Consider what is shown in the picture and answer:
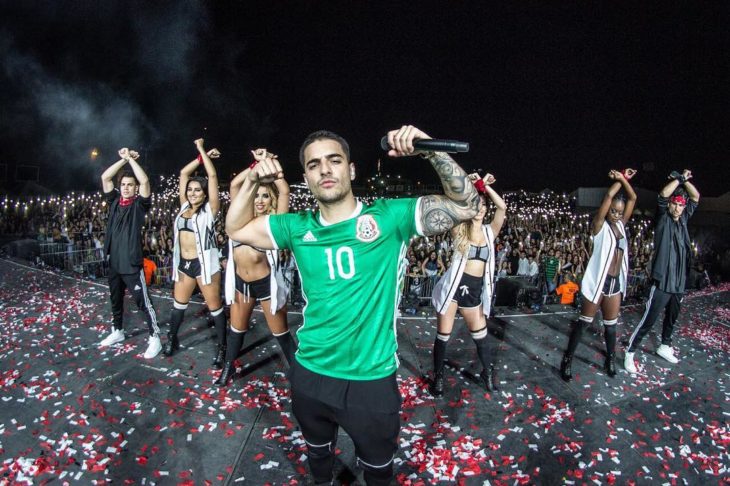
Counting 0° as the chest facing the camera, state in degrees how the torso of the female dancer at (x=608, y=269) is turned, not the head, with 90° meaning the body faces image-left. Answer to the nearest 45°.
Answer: approximately 315°

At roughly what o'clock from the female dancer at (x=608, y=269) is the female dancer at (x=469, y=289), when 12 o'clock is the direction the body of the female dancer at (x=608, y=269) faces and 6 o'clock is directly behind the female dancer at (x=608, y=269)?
the female dancer at (x=469, y=289) is roughly at 3 o'clock from the female dancer at (x=608, y=269).

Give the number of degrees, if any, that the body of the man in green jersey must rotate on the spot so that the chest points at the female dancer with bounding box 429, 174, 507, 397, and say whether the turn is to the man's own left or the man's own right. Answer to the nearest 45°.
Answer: approximately 135° to the man's own left

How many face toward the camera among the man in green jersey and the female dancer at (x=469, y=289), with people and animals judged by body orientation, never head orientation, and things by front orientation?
2

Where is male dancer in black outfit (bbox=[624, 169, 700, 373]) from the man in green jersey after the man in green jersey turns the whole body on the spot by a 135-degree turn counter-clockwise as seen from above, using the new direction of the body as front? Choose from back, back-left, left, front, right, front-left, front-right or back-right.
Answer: front

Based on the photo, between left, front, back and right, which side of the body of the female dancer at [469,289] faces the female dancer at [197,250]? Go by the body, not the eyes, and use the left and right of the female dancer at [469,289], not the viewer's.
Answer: right

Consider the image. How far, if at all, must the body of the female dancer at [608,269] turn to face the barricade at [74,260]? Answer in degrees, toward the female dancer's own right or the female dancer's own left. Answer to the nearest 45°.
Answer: approximately 135° to the female dancer's own right

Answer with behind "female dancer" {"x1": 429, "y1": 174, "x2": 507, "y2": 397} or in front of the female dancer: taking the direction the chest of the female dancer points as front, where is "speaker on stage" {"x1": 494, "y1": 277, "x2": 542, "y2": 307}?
behind
